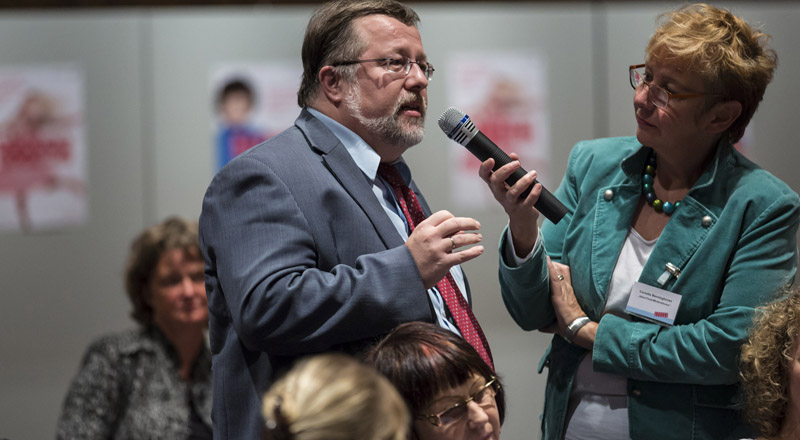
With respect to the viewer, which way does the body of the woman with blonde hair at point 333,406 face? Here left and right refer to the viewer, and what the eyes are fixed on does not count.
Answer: facing away from the viewer and to the right of the viewer

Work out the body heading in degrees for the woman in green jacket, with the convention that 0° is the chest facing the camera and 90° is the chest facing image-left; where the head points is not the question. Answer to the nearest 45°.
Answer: approximately 45°

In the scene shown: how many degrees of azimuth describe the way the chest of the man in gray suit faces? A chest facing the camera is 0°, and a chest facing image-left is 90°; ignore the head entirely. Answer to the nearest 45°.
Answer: approximately 315°

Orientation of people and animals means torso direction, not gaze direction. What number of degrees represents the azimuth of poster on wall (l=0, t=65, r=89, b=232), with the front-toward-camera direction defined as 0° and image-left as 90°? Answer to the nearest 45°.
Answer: approximately 0°

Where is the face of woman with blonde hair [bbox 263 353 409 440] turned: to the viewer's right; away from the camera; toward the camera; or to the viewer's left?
away from the camera

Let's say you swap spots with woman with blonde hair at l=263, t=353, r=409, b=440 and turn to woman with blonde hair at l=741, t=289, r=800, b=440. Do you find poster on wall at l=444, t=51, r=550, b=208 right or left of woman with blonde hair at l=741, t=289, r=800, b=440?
left

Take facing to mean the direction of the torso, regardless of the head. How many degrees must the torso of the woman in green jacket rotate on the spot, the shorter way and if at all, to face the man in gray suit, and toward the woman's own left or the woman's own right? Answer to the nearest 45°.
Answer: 0° — they already face them

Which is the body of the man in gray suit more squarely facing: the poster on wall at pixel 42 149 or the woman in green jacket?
the woman in green jacket
